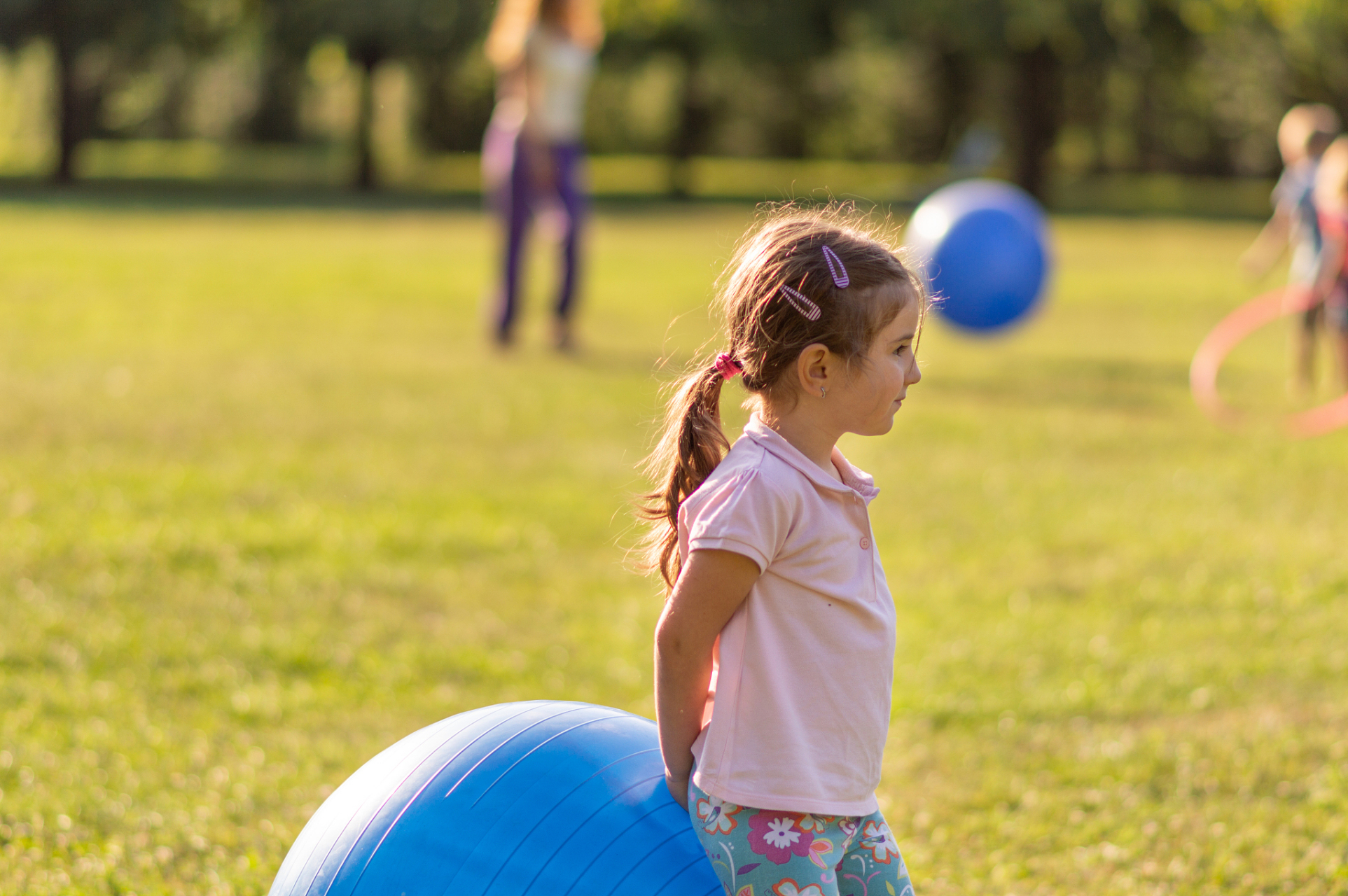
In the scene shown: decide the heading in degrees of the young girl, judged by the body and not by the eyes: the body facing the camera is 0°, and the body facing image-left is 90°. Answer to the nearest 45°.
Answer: approximately 270°

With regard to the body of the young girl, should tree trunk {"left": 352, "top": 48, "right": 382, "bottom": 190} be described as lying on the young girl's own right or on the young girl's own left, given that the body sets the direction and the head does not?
on the young girl's own left

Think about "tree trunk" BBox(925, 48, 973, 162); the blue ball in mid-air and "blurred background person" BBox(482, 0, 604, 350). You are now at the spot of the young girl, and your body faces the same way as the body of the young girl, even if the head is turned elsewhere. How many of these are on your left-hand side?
3

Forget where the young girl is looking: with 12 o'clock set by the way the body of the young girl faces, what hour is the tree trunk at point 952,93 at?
The tree trunk is roughly at 9 o'clock from the young girl.

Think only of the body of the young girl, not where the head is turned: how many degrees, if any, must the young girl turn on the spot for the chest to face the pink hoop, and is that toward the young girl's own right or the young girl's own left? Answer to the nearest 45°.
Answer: approximately 90° to the young girl's own left

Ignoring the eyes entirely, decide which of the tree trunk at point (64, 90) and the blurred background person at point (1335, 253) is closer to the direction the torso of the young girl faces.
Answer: the blurred background person

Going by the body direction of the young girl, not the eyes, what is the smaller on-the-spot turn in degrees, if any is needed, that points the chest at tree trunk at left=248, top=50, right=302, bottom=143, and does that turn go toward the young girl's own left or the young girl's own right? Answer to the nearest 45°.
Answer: approximately 90° to the young girl's own left

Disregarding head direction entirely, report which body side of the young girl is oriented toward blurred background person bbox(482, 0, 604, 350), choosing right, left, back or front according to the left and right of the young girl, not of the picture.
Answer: left

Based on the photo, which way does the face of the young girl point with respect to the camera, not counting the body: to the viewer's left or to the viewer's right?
to the viewer's right
